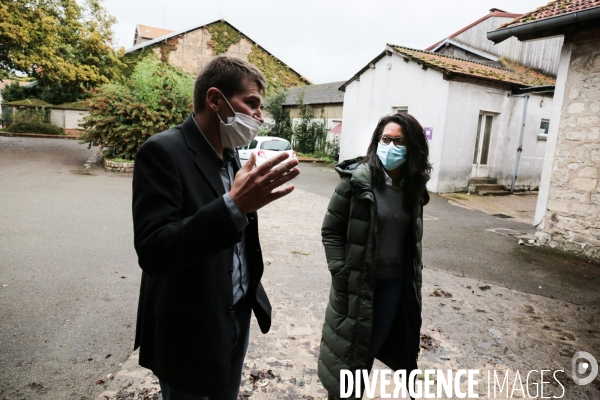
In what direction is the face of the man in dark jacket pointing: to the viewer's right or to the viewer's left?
to the viewer's right

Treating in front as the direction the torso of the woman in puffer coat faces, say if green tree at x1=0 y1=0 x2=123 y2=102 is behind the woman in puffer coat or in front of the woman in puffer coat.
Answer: behind

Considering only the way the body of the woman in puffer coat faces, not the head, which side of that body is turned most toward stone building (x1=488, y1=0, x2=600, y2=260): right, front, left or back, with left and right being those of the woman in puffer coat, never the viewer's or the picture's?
left

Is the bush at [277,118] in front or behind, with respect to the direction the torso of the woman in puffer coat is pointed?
behind

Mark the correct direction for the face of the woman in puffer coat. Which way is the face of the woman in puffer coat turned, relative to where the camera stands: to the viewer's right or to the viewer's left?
to the viewer's left

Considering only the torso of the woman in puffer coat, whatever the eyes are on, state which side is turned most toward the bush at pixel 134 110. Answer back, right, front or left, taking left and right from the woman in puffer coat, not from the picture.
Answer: back

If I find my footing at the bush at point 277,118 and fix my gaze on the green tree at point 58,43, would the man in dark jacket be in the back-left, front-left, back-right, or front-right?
back-left

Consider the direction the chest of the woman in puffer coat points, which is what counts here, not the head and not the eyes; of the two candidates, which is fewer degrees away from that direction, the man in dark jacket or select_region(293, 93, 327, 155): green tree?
the man in dark jacket

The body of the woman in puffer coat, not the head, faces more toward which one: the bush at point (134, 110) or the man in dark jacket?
the man in dark jacket
